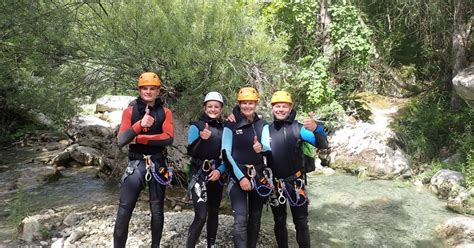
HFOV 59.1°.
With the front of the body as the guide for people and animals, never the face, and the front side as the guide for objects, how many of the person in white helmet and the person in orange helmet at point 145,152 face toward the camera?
2

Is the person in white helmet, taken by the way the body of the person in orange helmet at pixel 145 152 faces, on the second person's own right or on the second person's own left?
on the second person's own left

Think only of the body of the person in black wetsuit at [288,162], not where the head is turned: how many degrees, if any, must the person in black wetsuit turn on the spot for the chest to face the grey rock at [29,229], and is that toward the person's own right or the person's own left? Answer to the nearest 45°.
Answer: approximately 90° to the person's own right

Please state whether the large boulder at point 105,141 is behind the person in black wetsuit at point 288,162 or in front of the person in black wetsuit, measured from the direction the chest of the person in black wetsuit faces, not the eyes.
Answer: behind

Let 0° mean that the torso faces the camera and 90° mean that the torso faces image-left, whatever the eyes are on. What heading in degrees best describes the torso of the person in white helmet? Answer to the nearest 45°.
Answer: approximately 0°

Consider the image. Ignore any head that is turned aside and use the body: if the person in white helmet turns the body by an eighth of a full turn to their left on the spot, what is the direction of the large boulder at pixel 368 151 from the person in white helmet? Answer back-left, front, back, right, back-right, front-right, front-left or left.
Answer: left

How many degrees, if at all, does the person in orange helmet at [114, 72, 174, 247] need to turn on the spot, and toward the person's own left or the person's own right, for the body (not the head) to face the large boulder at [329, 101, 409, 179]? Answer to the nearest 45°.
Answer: approximately 135° to the person's own left

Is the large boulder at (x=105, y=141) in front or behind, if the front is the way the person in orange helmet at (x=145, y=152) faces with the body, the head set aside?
behind

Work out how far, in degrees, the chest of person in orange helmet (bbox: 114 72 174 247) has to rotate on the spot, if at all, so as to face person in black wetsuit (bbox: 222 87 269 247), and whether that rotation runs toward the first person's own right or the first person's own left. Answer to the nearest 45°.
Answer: approximately 90° to the first person's own left

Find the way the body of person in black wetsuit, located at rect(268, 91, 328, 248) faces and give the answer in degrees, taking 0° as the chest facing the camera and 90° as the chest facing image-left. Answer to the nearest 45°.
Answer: approximately 0°
